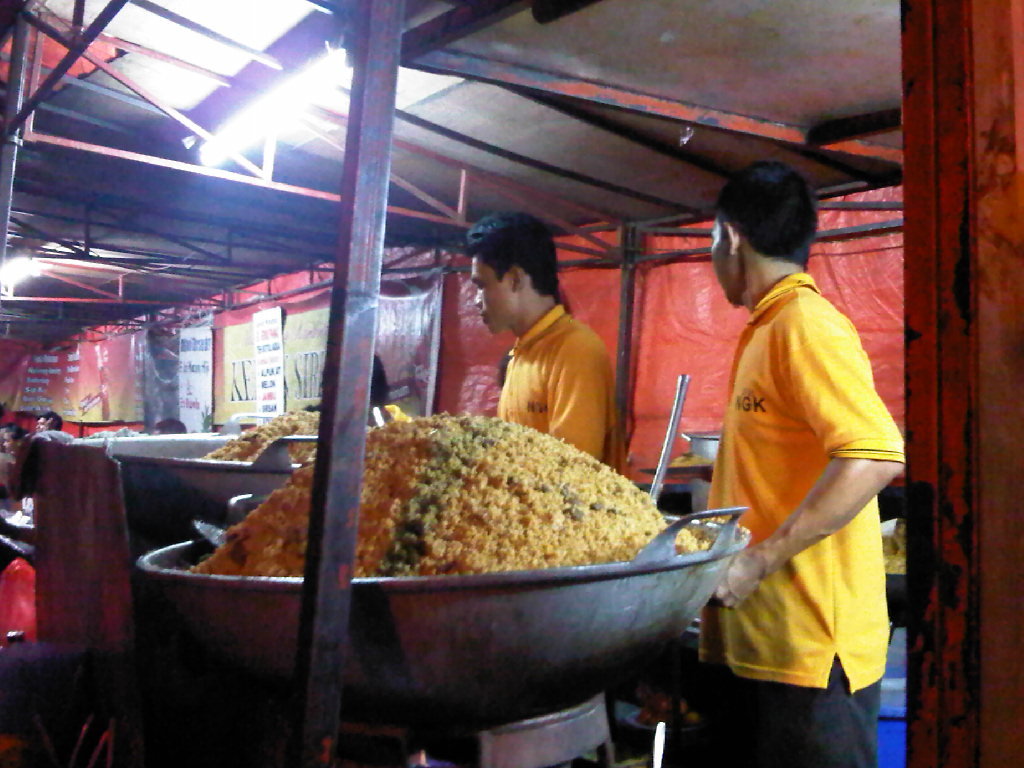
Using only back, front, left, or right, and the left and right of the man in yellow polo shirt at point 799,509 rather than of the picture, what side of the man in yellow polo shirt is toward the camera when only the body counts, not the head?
left

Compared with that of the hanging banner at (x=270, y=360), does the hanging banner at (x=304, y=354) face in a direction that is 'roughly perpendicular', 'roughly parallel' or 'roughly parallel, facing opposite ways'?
roughly parallel

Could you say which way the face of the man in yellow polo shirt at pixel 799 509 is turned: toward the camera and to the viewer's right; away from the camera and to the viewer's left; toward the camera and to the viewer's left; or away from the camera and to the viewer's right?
away from the camera and to the viewer's left

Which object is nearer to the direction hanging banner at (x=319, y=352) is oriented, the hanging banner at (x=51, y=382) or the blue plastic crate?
the blue plastic crate

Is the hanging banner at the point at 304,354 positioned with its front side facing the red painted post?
no

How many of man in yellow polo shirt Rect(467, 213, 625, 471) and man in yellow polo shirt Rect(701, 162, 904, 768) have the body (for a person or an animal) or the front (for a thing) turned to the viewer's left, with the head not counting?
2

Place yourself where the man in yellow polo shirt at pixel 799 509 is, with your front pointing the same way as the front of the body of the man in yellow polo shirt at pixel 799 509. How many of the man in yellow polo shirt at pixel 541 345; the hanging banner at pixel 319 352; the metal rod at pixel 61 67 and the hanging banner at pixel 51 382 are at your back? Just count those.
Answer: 0

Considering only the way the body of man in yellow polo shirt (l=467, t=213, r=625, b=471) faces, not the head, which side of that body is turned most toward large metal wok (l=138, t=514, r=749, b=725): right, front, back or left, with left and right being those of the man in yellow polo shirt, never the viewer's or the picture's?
left

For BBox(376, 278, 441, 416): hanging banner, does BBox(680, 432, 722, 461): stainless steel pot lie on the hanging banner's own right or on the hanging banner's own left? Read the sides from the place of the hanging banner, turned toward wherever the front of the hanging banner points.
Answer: on the hanging banner's own left

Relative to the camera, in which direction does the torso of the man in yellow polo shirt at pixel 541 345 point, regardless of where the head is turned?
to the viewer's left

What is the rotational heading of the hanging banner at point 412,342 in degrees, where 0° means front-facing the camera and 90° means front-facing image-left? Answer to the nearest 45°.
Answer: approximately 45°

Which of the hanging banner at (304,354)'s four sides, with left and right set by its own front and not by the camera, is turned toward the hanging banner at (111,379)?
right

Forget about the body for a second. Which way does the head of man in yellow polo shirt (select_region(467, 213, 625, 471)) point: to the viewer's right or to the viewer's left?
to the viewer's left

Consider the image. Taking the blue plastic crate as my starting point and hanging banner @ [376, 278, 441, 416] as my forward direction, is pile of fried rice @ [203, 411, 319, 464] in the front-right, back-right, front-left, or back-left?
front-left

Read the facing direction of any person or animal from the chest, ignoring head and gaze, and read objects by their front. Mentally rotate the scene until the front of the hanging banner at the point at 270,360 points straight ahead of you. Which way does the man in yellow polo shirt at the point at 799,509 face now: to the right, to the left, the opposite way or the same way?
to the right

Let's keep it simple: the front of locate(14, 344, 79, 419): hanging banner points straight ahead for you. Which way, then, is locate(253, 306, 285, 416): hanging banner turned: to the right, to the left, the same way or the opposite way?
the same way

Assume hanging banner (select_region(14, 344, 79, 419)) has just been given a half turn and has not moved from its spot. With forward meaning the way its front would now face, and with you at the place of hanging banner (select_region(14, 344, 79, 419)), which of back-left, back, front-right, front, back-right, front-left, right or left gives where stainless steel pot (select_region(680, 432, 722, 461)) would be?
back-right

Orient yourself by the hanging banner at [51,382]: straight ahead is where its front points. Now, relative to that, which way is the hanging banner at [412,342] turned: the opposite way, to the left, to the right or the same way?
the same way

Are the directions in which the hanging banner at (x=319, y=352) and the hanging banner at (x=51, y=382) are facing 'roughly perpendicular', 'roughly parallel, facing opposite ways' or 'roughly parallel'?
roughly parallel

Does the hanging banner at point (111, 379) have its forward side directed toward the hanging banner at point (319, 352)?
no
